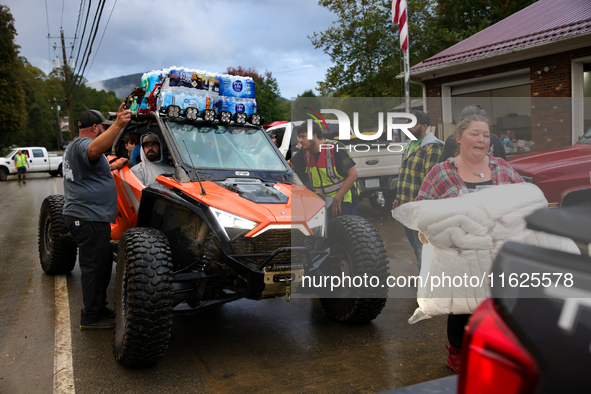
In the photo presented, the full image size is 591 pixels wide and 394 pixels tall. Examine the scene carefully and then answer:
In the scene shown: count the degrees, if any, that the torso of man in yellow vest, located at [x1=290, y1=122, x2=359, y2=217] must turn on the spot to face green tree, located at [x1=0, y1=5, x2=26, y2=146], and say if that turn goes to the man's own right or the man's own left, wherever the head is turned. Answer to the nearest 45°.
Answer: approximately 90° to the man's own right

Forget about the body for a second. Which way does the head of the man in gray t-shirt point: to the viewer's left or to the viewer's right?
to the viewer's right

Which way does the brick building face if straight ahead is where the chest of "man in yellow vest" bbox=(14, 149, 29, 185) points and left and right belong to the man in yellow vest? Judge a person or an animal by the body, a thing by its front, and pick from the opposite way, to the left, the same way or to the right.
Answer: to the right

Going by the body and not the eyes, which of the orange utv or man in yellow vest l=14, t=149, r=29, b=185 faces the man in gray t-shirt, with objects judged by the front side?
the man in yellow vest

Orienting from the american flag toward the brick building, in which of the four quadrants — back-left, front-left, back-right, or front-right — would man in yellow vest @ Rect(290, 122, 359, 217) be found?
back-right

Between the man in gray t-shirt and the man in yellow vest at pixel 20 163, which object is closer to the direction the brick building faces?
the man in gray t-shirt
